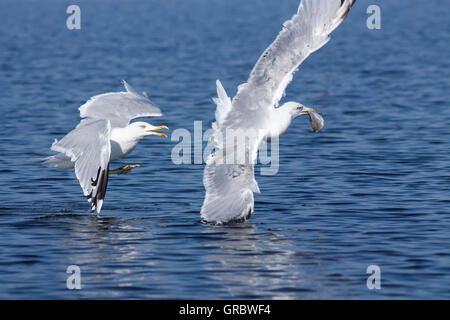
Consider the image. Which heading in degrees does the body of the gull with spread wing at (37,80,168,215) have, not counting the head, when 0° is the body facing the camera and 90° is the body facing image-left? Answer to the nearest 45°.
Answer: approximately 270°

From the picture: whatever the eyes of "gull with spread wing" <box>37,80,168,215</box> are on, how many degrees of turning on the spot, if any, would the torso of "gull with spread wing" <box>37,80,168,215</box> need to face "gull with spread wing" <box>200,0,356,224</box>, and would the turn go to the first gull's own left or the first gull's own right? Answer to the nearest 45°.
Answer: approximately 45° to the first gull's own right
